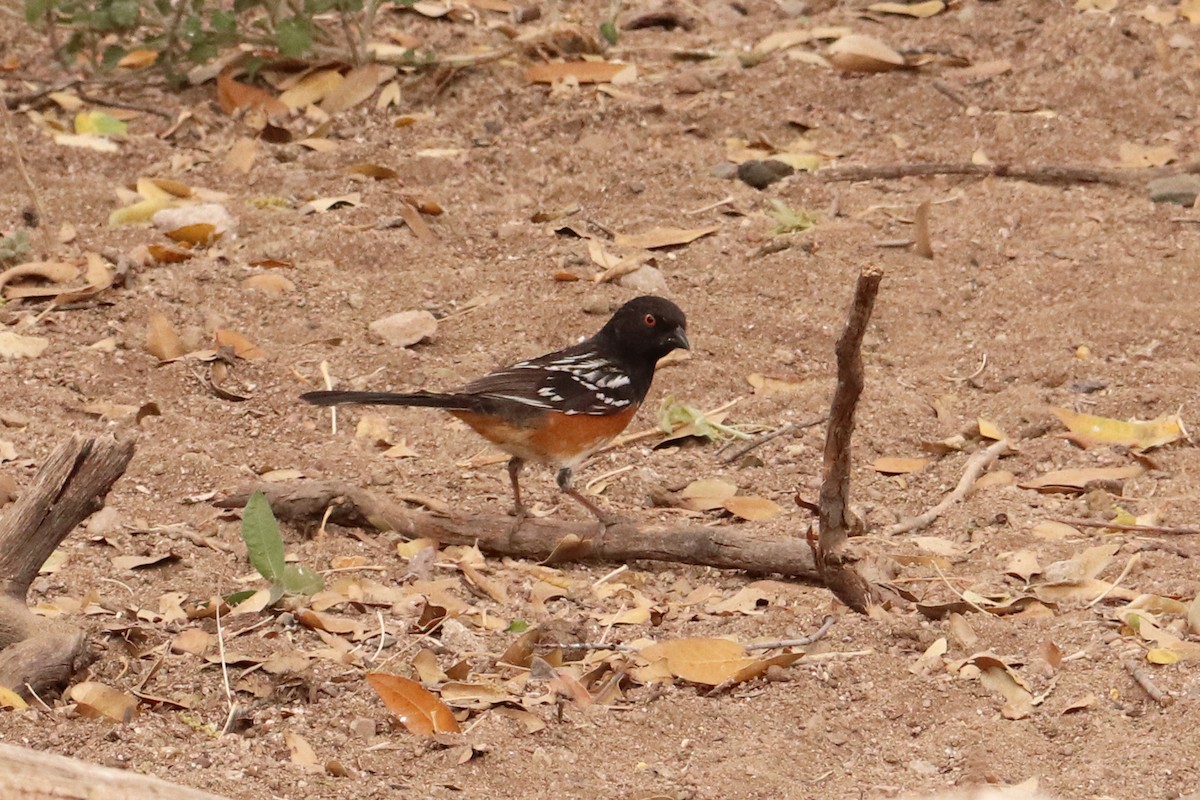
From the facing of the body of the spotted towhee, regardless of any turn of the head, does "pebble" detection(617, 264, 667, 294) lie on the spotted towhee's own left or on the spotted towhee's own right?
on the spotted towhee's own left

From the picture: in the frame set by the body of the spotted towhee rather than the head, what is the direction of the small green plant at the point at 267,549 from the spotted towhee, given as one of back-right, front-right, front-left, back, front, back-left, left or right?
back-right

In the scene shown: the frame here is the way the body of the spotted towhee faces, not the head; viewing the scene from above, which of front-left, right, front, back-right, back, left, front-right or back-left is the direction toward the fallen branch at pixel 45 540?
back-right

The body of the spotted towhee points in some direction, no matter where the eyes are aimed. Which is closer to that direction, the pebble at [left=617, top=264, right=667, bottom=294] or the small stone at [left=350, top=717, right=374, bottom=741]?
the pebble

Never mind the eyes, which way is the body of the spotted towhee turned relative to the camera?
to the viewer's right

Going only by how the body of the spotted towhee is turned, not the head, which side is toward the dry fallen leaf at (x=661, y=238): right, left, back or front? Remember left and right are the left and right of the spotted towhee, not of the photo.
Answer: left

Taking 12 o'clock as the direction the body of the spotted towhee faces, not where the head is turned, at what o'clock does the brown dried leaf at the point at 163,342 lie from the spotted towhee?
The brown dried leaf is roughly at 7 o'clock from the spotted towhee.

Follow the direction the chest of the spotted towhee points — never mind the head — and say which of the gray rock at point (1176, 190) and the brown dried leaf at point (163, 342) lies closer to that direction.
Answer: the gray rock

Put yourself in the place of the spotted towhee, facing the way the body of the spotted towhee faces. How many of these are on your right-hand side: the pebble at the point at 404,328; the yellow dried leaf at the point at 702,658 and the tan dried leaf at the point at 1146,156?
1

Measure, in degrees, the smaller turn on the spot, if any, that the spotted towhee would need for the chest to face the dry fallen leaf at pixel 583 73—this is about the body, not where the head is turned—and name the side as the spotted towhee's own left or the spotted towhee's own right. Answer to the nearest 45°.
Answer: approximately 90° to the spotted towhee's own left

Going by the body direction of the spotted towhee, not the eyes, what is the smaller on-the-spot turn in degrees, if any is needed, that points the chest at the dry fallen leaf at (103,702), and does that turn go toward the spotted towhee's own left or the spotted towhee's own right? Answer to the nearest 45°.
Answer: approximately 135° to the spotted towhee's own right

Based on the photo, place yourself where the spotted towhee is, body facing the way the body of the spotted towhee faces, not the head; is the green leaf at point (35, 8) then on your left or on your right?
on your left

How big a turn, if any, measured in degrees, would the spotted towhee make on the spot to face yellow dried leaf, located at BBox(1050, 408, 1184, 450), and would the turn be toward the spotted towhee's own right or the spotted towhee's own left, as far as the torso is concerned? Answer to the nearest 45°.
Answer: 0° — it already faces it

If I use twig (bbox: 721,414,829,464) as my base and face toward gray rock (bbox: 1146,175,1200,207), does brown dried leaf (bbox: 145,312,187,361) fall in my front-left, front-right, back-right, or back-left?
back-left

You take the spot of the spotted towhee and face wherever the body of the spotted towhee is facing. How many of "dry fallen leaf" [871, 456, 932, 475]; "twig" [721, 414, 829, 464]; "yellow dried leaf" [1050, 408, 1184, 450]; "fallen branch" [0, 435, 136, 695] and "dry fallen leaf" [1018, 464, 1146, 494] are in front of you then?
4

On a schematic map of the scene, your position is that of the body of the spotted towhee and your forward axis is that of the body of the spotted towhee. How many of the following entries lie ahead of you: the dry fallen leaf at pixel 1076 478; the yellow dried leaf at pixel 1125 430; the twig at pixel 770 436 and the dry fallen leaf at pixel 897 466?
4

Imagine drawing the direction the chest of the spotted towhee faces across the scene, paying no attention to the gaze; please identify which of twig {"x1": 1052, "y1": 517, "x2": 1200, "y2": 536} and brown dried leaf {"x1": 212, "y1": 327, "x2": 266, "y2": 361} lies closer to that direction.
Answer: the twig

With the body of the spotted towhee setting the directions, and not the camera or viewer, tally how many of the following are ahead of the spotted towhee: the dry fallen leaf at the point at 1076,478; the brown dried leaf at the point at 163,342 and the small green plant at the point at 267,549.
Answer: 1
